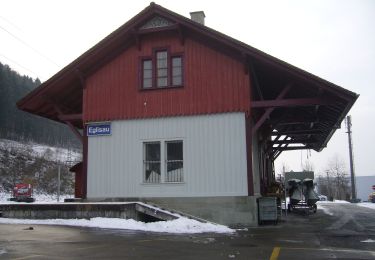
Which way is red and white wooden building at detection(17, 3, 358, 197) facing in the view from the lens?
facing the viewer
